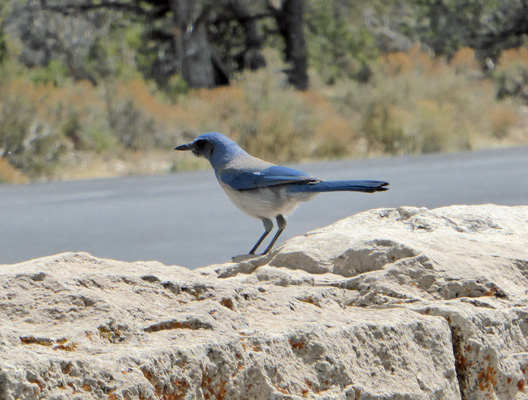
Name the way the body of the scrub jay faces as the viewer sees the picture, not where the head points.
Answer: to the viewer's left

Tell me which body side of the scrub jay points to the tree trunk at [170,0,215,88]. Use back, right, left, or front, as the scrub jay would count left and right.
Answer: right
